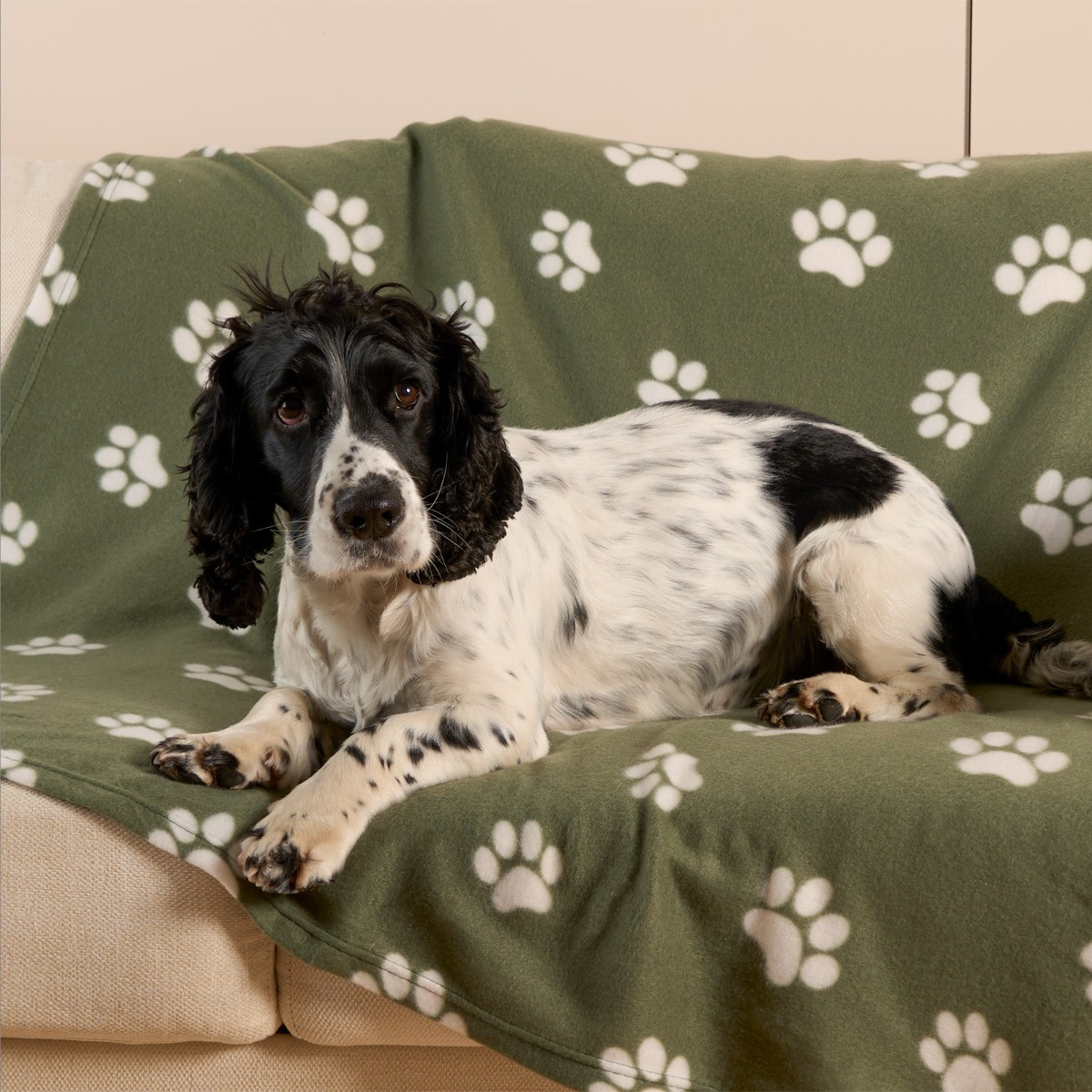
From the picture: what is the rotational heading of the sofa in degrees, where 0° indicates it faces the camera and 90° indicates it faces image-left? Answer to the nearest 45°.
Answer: approximately 0°

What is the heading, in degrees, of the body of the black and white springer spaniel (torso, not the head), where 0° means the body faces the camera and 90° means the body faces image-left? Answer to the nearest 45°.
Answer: approximately 45°
